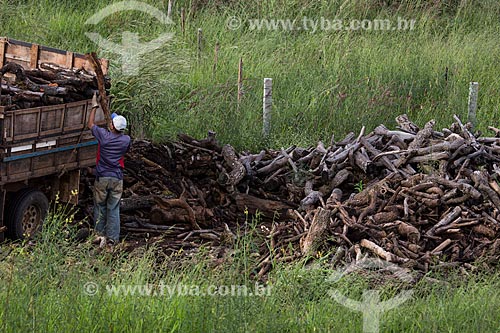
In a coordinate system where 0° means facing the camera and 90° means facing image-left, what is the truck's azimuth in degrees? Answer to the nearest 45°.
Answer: approximately 45°

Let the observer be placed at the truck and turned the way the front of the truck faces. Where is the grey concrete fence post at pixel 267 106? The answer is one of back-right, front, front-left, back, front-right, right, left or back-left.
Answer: back

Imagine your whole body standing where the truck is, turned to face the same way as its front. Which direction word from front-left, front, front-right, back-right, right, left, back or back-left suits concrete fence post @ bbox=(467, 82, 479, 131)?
back

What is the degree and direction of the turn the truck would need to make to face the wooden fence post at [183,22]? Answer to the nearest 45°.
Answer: approximately 135° to its right

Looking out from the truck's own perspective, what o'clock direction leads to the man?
The man is roughly at 7 o'clock from the truck.

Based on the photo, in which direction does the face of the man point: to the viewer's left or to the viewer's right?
to the viewer's left

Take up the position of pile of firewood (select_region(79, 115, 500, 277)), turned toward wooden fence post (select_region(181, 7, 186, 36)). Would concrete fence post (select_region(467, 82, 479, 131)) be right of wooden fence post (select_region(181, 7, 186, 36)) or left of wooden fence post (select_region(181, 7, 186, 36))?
right
